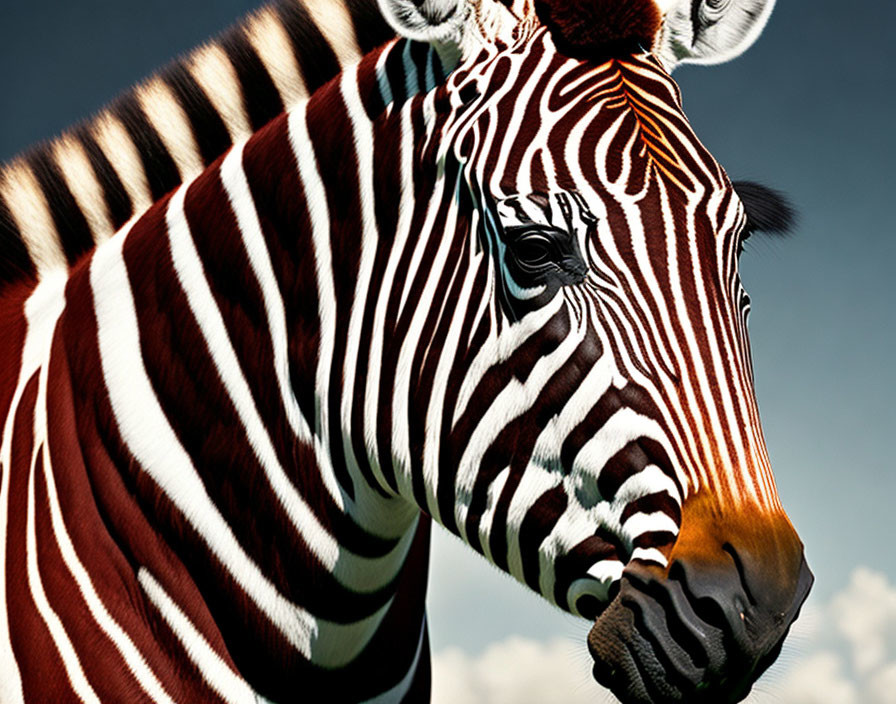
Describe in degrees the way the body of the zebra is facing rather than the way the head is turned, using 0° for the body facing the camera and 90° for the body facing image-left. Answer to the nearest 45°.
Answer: approximately 315°
